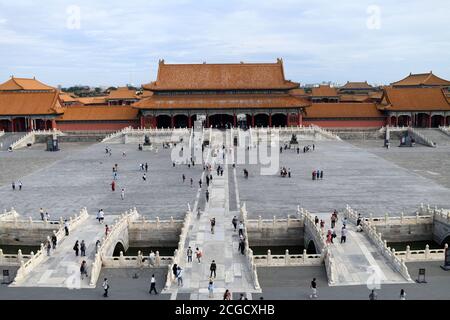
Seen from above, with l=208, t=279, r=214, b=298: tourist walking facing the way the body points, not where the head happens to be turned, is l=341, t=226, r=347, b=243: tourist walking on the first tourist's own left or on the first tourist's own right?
on the first tourist's own right

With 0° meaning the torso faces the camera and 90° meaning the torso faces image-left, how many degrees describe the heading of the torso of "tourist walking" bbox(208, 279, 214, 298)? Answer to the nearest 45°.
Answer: approximately 180°

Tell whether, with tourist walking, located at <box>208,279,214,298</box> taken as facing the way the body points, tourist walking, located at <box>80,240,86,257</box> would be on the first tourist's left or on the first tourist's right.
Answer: on the first tourist's left

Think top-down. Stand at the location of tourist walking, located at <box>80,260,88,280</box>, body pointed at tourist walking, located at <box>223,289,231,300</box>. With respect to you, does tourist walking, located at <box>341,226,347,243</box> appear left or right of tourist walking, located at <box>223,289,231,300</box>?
left
